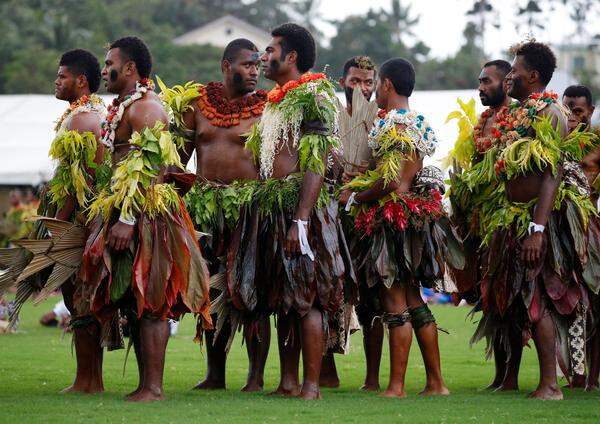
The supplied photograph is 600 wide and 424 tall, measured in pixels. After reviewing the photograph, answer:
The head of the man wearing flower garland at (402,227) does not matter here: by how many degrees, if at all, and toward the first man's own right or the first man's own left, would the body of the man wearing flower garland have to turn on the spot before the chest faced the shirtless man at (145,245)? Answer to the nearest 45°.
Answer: approximately 90° to the first man's own left

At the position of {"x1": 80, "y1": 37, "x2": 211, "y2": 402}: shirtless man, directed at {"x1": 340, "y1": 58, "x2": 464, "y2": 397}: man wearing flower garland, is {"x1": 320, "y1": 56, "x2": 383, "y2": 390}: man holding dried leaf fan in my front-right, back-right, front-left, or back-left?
front-left

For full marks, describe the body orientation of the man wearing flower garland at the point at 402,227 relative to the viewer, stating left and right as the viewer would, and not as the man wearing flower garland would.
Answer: facing away from the viewer and to the left of the viewer

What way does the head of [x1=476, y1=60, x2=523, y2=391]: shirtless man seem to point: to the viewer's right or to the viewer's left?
to the viewer's left

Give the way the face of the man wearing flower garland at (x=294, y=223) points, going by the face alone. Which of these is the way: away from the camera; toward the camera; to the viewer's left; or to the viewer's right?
to the viewer's left

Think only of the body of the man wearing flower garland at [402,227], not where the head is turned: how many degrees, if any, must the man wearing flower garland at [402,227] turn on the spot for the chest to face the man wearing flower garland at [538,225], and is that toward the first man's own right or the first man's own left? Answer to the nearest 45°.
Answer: approximately 135° to the first man's own right

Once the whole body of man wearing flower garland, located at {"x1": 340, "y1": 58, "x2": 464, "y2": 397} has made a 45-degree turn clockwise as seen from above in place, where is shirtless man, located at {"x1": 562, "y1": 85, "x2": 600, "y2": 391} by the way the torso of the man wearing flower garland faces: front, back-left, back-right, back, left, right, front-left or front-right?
front-right

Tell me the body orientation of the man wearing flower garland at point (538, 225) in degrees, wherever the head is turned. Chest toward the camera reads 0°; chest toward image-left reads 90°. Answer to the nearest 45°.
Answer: approximately 90°

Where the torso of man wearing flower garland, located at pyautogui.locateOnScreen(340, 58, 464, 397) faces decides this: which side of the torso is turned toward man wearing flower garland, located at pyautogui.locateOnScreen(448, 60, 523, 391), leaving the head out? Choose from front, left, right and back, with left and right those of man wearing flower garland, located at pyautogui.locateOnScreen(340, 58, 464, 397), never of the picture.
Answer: right
